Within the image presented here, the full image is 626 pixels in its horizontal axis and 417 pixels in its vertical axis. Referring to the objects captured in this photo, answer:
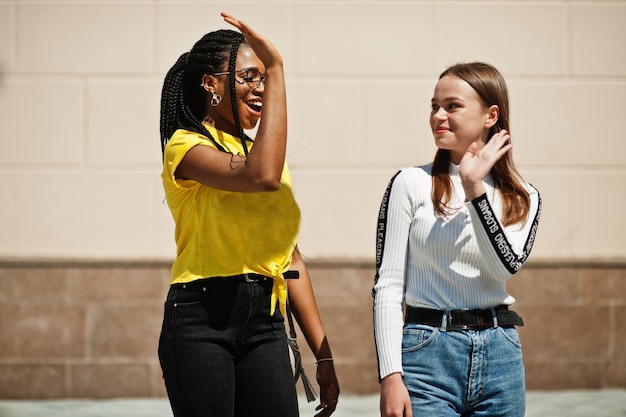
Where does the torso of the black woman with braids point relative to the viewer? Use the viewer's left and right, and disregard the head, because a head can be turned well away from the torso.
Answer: facing the viewer and to the right of the viewer
